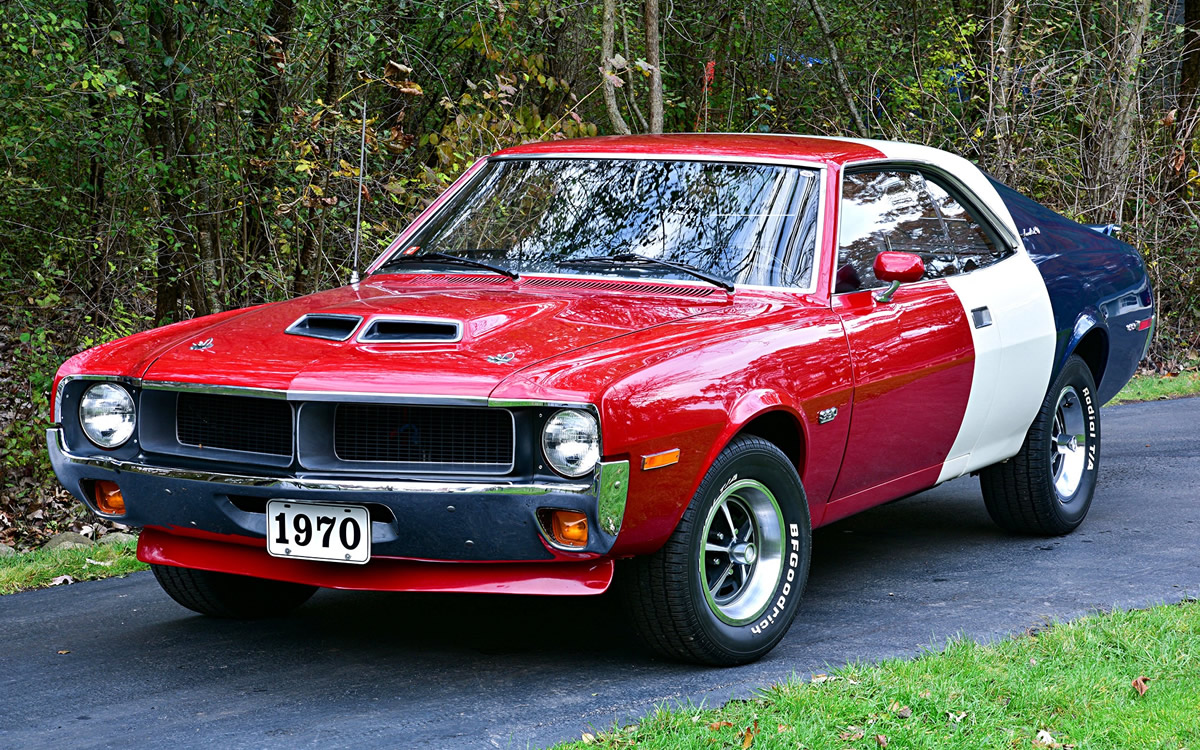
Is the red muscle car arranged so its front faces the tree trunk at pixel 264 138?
no

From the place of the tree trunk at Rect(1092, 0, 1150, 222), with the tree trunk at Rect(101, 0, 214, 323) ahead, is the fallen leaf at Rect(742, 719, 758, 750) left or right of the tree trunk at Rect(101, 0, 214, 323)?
left

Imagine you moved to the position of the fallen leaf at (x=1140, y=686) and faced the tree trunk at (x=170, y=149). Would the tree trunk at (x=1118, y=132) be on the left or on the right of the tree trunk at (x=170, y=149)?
right

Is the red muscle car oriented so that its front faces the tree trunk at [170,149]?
no

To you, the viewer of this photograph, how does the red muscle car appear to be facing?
facing the viewer and to the left of the viewer

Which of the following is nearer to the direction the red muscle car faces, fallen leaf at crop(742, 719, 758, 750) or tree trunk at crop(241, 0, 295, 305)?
the fallen leaf

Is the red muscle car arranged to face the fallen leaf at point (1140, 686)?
no

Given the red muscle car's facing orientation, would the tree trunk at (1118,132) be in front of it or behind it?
behind
